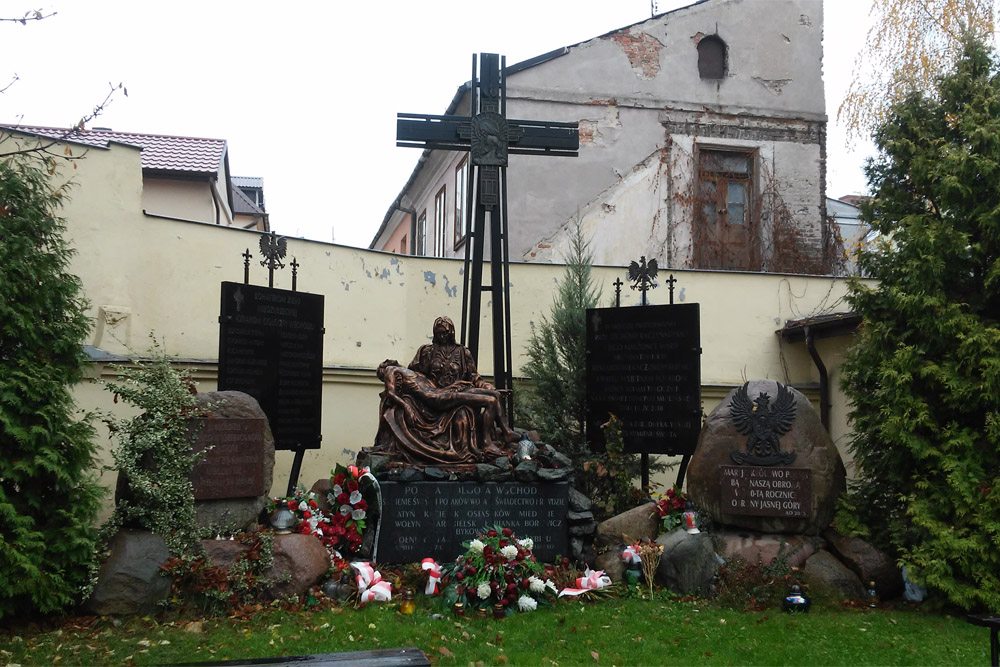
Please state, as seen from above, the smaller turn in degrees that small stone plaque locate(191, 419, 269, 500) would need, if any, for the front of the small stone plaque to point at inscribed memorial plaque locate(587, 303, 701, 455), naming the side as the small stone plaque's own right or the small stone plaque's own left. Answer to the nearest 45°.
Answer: approximately 90° to the small stone plaque's own left

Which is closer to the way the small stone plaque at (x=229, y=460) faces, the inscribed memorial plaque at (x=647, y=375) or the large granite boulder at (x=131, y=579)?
the large granite boulder

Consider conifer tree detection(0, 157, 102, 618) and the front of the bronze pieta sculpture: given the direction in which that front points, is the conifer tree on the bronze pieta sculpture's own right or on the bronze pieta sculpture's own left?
on the bronze pieta sculpture's own right

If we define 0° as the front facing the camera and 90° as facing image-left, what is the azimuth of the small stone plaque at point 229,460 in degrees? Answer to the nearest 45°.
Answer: approximately 0°
